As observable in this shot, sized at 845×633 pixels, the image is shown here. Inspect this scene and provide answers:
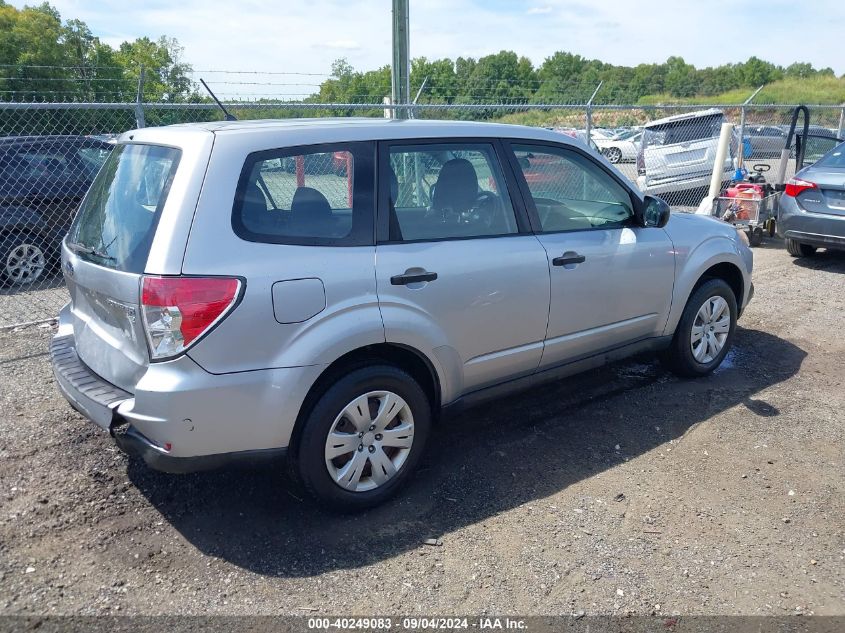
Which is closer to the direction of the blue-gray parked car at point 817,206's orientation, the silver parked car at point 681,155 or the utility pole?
the silver parked car

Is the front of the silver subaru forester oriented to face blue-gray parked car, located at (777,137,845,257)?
yes

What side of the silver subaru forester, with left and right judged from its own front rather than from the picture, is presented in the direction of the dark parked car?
left

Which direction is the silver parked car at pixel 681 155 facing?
away from the camera

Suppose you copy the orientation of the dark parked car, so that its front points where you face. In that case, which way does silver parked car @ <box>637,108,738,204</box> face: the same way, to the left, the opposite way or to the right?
to the right

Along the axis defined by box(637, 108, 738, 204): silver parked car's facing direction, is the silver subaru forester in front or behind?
behind

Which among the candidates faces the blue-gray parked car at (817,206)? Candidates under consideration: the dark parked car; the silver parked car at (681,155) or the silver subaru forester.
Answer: the silver subaru forester

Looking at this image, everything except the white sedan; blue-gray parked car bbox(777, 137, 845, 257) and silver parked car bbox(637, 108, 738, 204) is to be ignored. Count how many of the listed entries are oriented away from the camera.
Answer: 2

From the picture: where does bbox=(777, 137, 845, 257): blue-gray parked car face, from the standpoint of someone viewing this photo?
facing away from the viewer

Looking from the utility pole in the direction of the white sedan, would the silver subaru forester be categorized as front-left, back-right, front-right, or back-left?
back-right

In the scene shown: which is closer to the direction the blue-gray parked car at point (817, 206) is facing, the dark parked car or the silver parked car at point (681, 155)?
the silver parked car

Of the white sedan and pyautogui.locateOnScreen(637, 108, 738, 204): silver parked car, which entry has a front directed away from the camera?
the silver parked car

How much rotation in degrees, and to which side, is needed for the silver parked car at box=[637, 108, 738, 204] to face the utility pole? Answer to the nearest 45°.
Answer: approximately 135° to its left

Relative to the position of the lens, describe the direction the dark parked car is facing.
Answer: facing away from the viewer and to the left of the viewer

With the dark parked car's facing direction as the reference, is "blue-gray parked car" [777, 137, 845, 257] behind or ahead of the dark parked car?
behind
